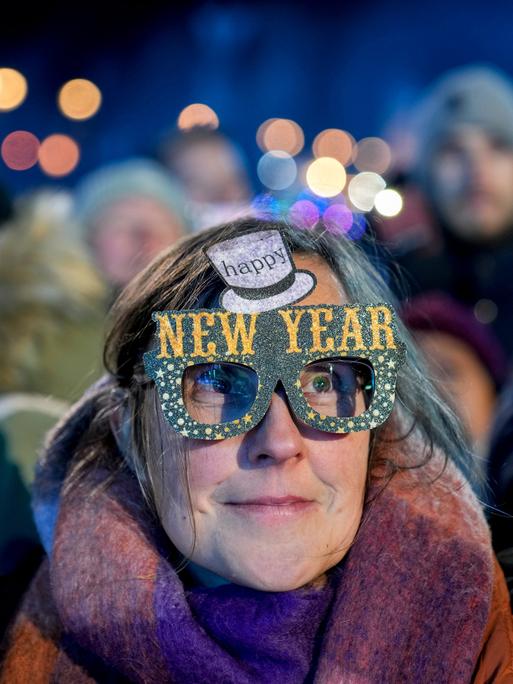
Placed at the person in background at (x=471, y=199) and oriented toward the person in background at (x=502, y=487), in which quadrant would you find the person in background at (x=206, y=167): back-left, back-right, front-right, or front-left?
back-right

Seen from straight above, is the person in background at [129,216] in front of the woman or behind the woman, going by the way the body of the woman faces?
behind

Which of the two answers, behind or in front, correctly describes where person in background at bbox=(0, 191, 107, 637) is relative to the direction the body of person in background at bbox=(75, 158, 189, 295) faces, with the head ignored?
in front

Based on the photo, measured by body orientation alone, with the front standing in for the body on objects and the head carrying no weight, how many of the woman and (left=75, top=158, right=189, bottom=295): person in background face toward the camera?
2

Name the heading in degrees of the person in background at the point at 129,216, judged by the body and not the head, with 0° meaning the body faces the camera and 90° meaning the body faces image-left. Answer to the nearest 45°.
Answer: approximately 0°

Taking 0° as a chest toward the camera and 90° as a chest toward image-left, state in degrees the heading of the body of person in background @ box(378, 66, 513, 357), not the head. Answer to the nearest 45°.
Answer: approximately 0°
